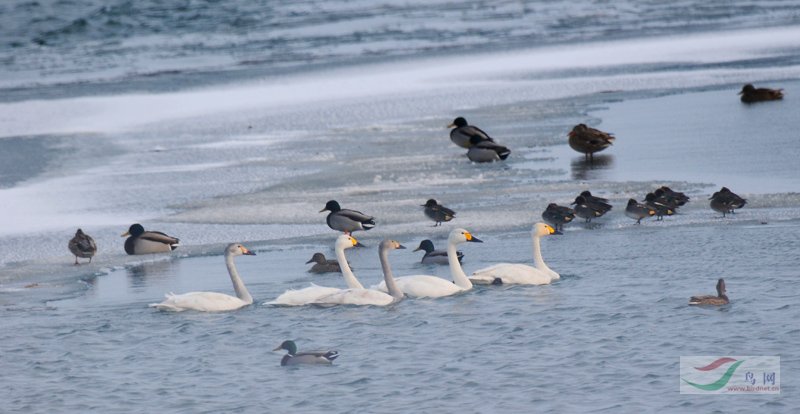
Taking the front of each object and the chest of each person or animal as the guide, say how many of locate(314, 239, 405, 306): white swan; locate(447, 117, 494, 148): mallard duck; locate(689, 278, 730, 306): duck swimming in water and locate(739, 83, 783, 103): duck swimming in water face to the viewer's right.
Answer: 2

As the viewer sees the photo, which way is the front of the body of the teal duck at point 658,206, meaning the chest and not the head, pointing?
to the viewer's left

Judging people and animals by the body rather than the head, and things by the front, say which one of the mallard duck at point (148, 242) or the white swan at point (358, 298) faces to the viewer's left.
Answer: the mallard duck

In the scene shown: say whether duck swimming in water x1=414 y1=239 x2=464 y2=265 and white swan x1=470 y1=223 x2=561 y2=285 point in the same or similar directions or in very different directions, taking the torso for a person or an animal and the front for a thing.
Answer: very different directions

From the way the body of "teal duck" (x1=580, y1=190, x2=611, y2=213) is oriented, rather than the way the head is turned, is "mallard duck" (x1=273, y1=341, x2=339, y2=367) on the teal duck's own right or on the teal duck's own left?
on the teal duck's own left

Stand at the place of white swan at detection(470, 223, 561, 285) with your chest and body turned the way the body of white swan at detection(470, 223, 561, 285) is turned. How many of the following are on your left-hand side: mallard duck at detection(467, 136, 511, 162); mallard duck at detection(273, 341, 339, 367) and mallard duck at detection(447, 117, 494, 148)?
2

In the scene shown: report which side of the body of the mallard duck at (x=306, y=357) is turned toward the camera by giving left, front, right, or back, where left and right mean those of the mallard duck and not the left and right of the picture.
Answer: left

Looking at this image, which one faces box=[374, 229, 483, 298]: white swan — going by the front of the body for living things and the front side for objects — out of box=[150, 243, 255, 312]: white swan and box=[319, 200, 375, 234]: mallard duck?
box=[150, 243, 255, 312]: white swan

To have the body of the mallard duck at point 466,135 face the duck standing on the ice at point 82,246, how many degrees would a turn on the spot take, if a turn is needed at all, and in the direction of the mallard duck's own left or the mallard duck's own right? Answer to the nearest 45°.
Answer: approximately 45° to the mallard duck's own left

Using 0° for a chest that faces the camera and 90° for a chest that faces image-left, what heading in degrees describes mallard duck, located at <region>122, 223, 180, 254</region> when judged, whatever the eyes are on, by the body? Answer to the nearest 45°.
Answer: approximately 90°

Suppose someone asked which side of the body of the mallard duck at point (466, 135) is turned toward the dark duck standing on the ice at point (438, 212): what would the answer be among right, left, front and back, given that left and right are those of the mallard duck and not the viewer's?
left
